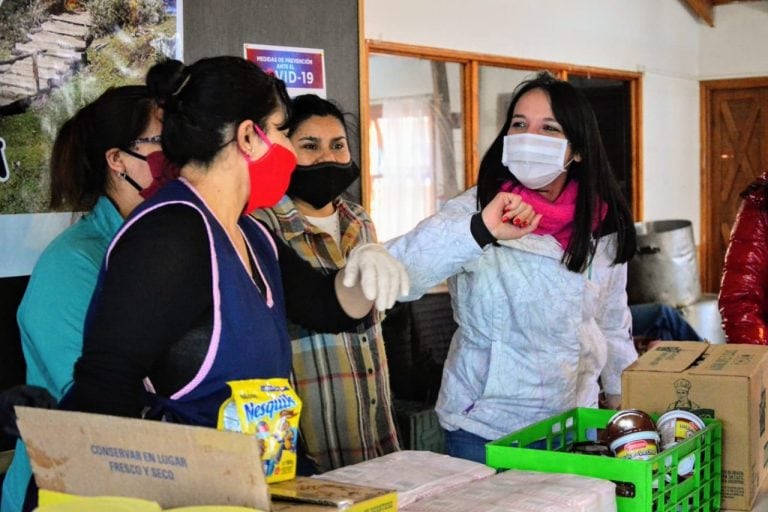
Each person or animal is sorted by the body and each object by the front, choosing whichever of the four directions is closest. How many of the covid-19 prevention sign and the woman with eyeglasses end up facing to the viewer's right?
1

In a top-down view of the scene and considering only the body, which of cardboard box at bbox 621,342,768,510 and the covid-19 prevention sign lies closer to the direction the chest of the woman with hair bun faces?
the cardboard box

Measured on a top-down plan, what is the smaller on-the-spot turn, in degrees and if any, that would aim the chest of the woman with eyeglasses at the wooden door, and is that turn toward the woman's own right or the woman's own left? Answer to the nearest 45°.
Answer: approximately 45° to the woman's own left

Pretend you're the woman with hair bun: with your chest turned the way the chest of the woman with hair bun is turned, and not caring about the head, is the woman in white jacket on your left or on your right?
on your left

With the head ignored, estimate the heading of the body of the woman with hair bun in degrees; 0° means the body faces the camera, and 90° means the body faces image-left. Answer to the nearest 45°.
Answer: approximately 315°

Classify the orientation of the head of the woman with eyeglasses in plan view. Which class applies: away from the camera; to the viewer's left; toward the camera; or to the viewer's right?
to the viewer's right

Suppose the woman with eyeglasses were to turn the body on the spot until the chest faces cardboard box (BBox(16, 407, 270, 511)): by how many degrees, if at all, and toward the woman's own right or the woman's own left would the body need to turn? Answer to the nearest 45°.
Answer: approximately 90° to the woman's own right

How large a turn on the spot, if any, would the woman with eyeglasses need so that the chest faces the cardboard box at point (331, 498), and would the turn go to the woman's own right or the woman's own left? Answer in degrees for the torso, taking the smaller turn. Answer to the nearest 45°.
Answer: approximately 90° to the woman's own right

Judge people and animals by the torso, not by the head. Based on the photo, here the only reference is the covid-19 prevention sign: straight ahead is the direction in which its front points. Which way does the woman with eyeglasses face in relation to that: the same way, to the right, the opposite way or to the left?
to the left

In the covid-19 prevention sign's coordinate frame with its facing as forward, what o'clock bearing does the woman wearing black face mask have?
The woman wearing black face mask is roughly at 12 o'clock from the covid-19 prevention sign.

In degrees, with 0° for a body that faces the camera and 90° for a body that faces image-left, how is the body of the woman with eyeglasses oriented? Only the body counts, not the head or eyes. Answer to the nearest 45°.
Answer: approximately 270°

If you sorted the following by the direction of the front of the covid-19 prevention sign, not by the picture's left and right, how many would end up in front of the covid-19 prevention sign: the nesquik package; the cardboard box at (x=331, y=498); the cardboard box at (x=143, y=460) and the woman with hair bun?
4

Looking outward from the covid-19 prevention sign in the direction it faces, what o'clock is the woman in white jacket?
The woman in white jacket is roughly at 11 o'clock from the covid-19 prevention sign.

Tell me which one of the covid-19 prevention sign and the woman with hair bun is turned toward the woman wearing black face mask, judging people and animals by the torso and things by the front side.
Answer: the covid-19 prevention sign
